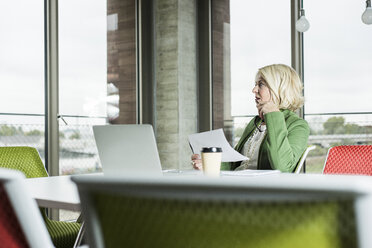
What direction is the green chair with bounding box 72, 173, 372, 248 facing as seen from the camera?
away from the camera

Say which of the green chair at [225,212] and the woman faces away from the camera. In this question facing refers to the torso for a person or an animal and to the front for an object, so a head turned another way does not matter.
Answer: the green chair

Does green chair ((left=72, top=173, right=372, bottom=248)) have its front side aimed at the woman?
yes

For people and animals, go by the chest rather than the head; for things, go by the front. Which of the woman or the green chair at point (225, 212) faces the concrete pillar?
the green chair

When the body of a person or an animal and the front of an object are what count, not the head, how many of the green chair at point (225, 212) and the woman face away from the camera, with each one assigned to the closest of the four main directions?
1

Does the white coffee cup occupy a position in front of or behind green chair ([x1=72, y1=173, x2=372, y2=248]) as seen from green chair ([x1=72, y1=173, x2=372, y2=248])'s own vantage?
in front

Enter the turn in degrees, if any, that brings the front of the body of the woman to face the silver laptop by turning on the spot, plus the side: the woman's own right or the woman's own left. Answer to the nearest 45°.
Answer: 0° — they already face it

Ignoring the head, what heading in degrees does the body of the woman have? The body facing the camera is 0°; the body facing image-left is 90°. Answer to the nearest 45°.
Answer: approximately 45°

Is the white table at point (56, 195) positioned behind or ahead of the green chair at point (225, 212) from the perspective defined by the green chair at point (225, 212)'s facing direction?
ahead

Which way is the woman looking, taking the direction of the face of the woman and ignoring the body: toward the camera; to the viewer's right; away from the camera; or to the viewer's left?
to the viewer's left
